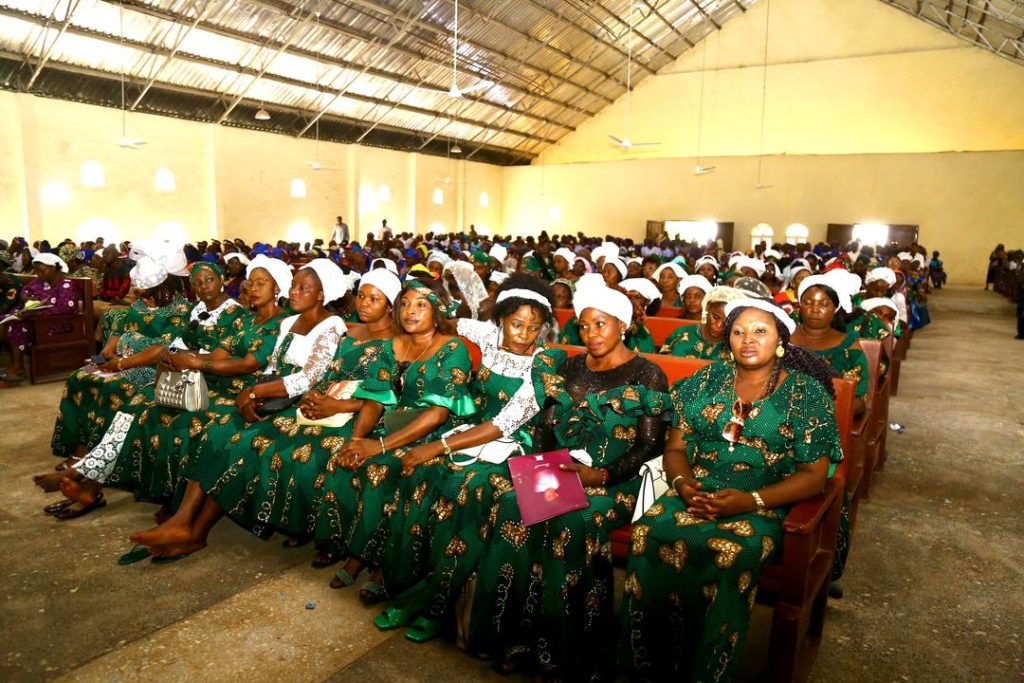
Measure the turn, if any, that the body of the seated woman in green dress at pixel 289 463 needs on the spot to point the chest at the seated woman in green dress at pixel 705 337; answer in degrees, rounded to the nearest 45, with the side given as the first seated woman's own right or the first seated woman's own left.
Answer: approximately 135° to the first seated woman's own left

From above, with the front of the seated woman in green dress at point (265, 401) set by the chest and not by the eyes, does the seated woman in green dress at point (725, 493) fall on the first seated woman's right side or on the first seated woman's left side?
on the first seated woman's left side

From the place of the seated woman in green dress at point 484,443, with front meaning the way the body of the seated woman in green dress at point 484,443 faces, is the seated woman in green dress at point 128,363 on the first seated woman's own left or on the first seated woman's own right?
on the first seated woman's own right

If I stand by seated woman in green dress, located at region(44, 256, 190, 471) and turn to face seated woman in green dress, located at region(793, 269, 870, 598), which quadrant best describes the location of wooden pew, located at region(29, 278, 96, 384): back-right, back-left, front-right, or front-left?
back-left

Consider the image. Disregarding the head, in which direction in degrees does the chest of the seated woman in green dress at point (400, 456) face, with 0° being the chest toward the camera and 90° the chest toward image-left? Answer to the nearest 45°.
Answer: approximately 45°

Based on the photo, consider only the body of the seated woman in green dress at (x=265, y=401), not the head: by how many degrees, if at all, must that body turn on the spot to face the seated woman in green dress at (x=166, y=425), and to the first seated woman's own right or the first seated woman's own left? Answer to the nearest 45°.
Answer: approximately 90° to the first seated woman's own right

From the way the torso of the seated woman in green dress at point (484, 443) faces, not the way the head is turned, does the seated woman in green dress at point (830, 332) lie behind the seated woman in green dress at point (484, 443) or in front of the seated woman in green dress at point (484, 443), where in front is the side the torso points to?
behind

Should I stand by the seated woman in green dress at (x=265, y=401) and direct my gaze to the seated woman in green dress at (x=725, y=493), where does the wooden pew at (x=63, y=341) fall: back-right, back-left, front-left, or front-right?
back-left

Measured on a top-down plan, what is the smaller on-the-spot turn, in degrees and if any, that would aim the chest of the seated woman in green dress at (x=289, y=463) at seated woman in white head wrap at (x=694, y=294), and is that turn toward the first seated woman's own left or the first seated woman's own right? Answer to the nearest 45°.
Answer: approximately 180°

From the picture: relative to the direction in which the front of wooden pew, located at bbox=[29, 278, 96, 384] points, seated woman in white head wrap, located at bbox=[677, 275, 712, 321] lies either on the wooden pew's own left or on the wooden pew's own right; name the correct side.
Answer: on the wooden pew's own left

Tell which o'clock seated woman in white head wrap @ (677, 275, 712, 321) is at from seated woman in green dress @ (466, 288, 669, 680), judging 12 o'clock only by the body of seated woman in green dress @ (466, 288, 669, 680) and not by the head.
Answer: seated woman in white head wrap @ (677, 275, 712, 321) is roughly at 5 o'clock from seated woman in green dress @ (466, 288, 669, 680).

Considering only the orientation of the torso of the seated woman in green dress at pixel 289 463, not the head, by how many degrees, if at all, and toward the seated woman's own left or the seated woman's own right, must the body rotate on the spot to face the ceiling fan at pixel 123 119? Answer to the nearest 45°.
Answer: approximately 135° to the seated woman's own right
